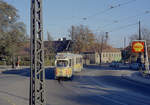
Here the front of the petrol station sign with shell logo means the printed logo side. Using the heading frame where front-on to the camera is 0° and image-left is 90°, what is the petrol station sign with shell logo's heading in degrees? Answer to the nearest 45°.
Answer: approximately 0°
